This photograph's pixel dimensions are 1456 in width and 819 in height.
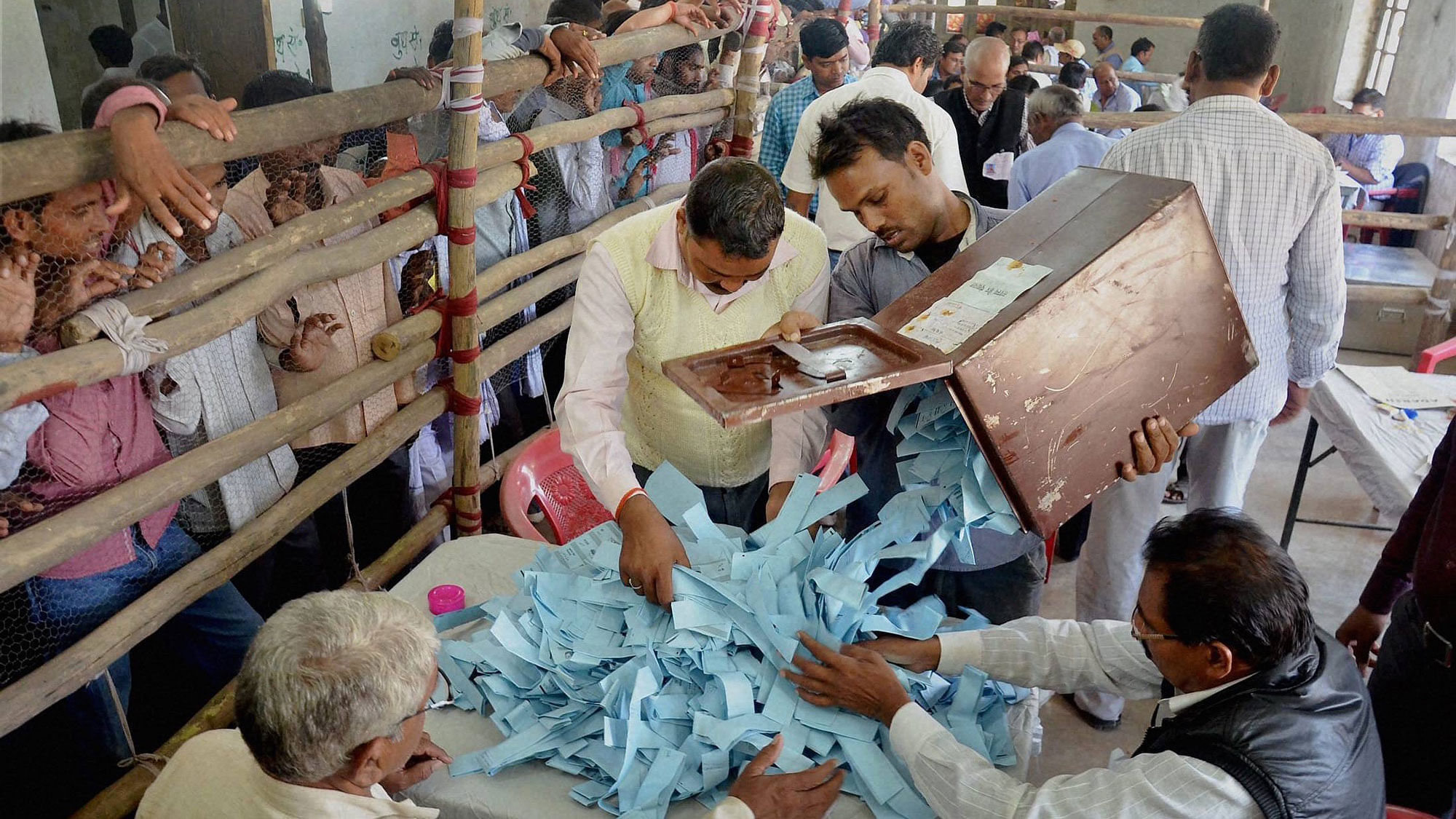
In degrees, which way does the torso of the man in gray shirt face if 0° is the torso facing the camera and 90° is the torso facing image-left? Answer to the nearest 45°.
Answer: approximately 45°

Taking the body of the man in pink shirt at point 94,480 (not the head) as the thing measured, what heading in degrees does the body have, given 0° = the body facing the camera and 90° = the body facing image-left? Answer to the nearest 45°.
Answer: approximately 315°

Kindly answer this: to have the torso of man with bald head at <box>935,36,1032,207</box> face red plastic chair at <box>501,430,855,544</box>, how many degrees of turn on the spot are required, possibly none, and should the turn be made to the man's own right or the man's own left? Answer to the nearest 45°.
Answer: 0° — they already face it

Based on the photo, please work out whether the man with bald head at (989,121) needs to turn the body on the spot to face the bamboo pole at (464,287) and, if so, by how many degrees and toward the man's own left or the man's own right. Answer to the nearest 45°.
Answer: approximately 45° to the man's own right

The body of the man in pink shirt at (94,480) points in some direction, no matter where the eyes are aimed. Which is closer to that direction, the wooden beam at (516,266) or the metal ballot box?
the metal ballot box

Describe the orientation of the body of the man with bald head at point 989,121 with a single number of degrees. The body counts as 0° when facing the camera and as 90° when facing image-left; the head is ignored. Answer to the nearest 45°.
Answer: approximately 0°

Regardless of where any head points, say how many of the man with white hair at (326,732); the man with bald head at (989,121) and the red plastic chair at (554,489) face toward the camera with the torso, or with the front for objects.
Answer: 2

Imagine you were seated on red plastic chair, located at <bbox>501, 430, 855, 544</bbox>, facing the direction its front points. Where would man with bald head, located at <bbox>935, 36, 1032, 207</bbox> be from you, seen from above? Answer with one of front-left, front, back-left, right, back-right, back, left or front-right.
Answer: back-left
